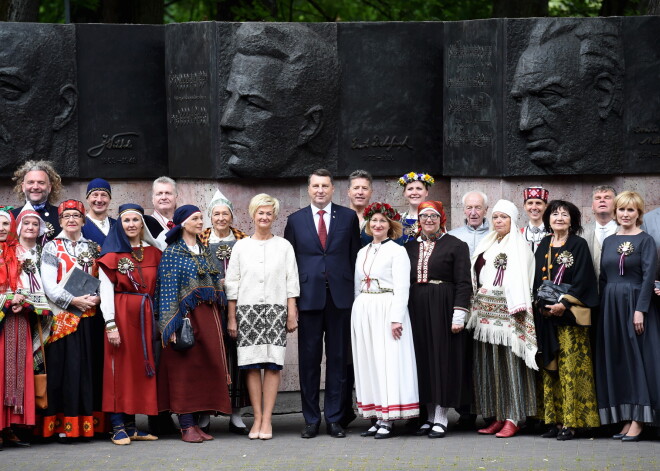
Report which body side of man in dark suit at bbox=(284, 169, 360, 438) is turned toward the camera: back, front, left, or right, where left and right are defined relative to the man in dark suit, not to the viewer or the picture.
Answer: front

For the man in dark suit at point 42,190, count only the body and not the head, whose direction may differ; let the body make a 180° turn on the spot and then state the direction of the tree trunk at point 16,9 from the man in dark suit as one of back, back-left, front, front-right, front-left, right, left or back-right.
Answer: front

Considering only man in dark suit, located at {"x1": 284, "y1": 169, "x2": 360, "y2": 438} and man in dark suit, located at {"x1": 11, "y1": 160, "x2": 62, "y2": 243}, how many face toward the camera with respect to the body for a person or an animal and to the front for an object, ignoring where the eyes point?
2

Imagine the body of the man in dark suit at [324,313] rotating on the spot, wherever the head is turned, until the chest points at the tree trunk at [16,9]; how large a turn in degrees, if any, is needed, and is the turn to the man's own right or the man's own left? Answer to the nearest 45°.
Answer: approximately 135° to the man's own right

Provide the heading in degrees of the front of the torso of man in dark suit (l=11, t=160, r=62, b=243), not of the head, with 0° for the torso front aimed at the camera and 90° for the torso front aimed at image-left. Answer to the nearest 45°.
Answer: approximately 0°

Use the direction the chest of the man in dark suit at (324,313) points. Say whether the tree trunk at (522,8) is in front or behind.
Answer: behind

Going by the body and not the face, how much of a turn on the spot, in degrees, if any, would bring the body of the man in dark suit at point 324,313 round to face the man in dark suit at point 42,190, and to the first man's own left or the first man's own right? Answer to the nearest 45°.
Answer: approximately 90° to the first man's own right

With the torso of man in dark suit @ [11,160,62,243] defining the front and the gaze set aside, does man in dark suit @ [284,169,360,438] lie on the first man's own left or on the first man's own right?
on the first man's own left
